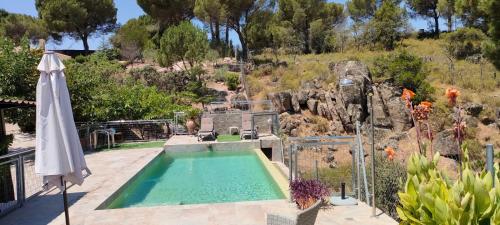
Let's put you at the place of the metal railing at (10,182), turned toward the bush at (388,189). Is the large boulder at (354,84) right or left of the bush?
left

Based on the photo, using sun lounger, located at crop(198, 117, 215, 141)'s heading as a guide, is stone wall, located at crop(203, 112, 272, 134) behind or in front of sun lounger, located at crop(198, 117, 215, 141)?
behind

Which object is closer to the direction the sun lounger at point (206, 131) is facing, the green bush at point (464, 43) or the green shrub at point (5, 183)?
the green shrub

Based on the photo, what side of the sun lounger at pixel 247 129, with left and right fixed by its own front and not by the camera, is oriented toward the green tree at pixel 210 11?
back

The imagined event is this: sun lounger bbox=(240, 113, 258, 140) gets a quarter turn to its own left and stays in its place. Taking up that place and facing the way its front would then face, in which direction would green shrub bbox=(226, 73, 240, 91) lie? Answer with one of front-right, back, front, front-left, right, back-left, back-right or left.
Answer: left

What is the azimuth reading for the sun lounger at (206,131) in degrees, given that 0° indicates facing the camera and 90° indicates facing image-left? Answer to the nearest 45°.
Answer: approximately 0°

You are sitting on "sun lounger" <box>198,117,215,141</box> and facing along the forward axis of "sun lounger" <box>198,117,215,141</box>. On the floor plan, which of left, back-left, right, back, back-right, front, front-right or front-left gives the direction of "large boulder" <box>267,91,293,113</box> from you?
back-left

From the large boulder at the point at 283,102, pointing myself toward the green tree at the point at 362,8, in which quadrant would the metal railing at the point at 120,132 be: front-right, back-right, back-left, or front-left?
back-left

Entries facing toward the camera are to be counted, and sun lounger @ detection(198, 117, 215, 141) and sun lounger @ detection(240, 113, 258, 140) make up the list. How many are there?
2

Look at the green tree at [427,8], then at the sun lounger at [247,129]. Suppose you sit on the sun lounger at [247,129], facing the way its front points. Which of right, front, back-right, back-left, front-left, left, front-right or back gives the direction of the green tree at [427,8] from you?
back-left

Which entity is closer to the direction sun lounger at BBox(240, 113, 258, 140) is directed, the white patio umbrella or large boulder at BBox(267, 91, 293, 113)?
the white patio umbrella
